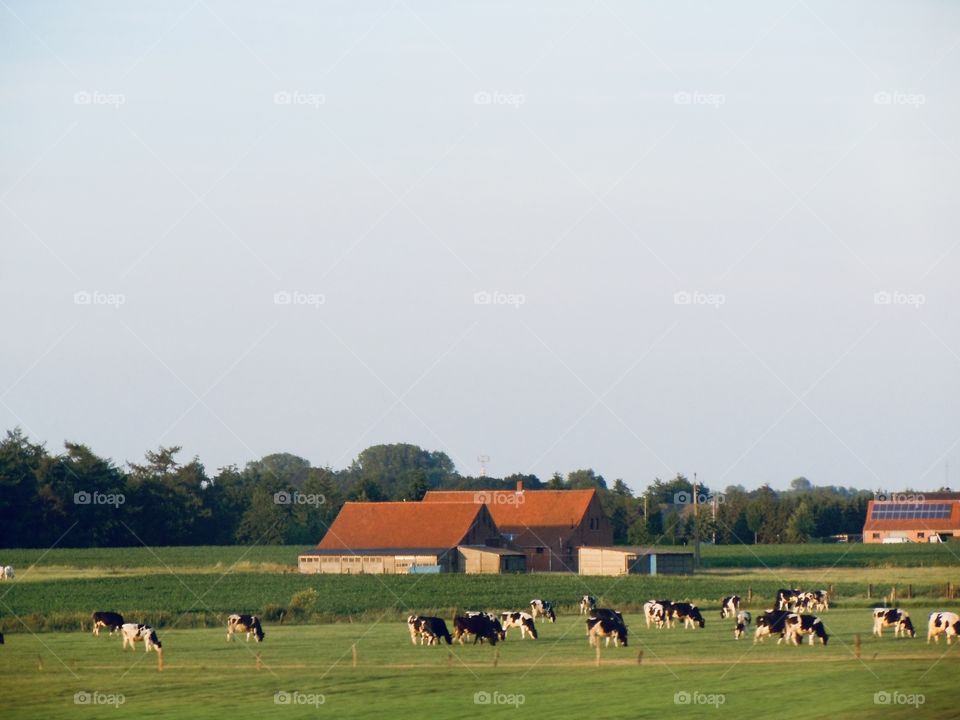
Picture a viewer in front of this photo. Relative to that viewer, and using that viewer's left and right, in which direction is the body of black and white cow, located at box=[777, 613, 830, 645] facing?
facing to the right of the viewer

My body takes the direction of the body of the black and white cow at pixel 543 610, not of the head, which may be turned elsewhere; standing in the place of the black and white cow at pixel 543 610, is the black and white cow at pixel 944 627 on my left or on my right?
on my right

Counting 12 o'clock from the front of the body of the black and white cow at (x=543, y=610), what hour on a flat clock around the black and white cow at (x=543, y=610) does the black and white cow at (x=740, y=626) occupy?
the black and white cow at (x=740, y=626) is roughly at 2 o'clock from the black and white cow at (x=543, y=610).

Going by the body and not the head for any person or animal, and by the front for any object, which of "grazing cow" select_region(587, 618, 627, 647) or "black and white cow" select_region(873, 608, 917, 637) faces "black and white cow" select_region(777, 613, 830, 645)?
the grazing cow

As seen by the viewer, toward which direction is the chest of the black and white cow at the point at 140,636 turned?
to the viewer's right

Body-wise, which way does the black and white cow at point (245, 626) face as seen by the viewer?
to the viewer's right

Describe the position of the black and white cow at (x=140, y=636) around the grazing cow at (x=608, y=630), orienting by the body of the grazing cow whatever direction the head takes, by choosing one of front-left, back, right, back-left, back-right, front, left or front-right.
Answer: back

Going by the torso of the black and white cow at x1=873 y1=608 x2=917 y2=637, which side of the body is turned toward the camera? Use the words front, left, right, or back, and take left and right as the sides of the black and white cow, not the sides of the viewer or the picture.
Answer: right

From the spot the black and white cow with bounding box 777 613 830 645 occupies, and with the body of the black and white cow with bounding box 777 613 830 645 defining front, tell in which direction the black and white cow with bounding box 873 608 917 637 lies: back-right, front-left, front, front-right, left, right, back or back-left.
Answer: front-left

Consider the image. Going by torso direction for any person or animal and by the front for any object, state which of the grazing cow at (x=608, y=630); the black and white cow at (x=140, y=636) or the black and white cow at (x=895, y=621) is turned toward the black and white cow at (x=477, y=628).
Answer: the black and white cow at (x=140, y=636)

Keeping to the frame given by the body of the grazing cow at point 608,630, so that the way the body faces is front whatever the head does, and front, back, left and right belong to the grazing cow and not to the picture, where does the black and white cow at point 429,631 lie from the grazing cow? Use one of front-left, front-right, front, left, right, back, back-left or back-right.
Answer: back

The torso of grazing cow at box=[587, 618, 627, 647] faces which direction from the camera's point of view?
to the viewer's right

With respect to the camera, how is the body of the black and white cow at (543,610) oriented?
to the viewer's right
